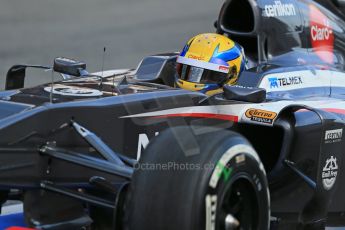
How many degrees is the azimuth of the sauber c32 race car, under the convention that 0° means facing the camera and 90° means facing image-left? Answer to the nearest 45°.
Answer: approximately 45°
